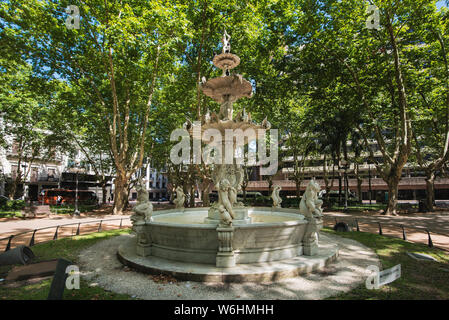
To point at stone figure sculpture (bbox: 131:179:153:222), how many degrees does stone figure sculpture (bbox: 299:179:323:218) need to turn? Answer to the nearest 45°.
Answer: approximately 135° to its right

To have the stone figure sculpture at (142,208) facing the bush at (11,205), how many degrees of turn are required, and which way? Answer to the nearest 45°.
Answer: approximately 90° to its right

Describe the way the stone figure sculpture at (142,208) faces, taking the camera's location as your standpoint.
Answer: facing the viewer and to the left of the viewer

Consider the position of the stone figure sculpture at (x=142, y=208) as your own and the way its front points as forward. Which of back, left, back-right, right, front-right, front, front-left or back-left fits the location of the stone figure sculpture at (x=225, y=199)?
left

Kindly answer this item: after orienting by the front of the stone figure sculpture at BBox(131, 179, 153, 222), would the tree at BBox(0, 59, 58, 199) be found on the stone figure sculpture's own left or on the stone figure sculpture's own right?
on the stone figure sculpture's own right

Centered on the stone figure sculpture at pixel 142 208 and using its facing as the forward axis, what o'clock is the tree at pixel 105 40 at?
The tree is roughly at 4 o'clock from the stone figure sculpture.

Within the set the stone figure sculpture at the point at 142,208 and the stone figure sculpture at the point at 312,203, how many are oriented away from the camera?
0

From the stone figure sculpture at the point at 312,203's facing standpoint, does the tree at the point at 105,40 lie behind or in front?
behind
